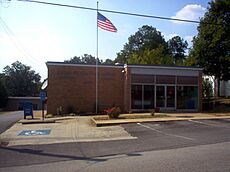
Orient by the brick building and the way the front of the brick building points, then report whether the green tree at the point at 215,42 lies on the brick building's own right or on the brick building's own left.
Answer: on the brick building's own left

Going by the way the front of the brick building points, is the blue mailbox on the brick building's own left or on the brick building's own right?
on the brick building's own right

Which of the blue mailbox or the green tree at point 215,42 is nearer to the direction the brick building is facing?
the blue mailbox
